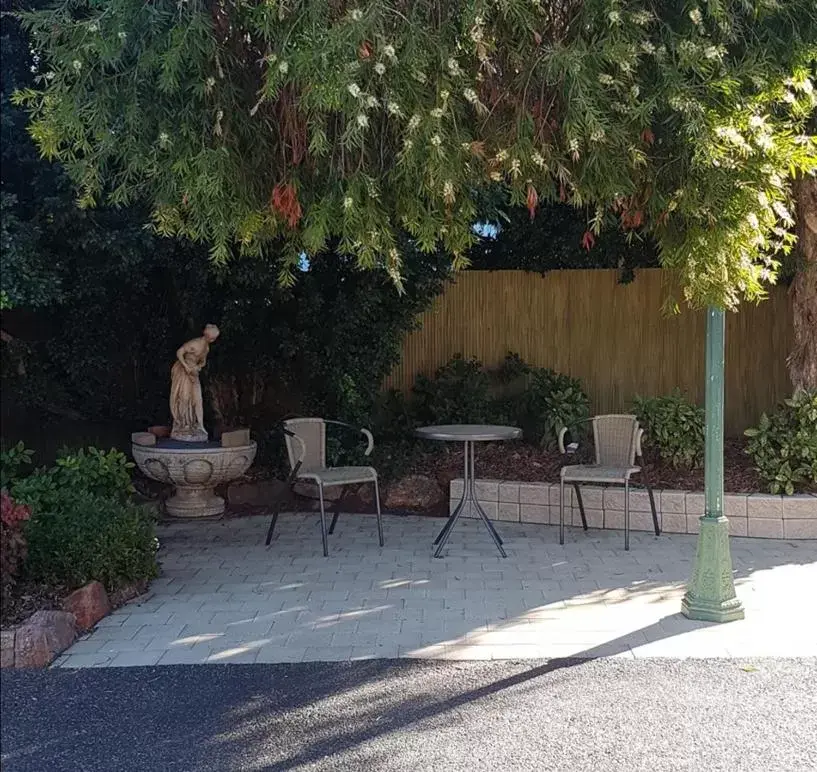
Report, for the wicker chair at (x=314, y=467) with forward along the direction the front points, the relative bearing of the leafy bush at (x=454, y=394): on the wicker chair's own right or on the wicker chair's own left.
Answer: on the wicker chair's own left

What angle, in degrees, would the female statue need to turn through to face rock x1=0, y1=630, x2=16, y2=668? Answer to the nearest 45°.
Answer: approximately 45° to its right

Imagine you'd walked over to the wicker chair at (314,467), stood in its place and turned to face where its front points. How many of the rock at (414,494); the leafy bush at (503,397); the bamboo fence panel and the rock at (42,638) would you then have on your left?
3

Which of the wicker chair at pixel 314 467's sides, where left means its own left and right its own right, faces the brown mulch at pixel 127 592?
right

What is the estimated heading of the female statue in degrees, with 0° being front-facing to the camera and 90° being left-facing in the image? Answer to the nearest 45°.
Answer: approximately 315°

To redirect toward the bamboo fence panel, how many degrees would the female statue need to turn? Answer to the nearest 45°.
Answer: approximately 45° to its left

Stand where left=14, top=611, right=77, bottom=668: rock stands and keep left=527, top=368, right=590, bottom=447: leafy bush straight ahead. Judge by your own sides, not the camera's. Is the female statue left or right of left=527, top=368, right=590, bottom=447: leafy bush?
left

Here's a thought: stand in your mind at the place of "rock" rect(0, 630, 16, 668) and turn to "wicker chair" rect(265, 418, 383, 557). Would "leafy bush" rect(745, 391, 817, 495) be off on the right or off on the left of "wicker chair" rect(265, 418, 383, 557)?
right

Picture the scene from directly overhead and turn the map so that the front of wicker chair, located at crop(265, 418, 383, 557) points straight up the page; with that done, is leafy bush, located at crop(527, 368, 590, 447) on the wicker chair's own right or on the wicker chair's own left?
on the wicker chair's own left

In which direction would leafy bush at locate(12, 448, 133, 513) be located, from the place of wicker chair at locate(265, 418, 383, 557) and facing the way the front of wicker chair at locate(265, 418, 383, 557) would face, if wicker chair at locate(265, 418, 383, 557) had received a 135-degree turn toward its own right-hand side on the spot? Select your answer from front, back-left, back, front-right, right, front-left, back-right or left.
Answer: front
